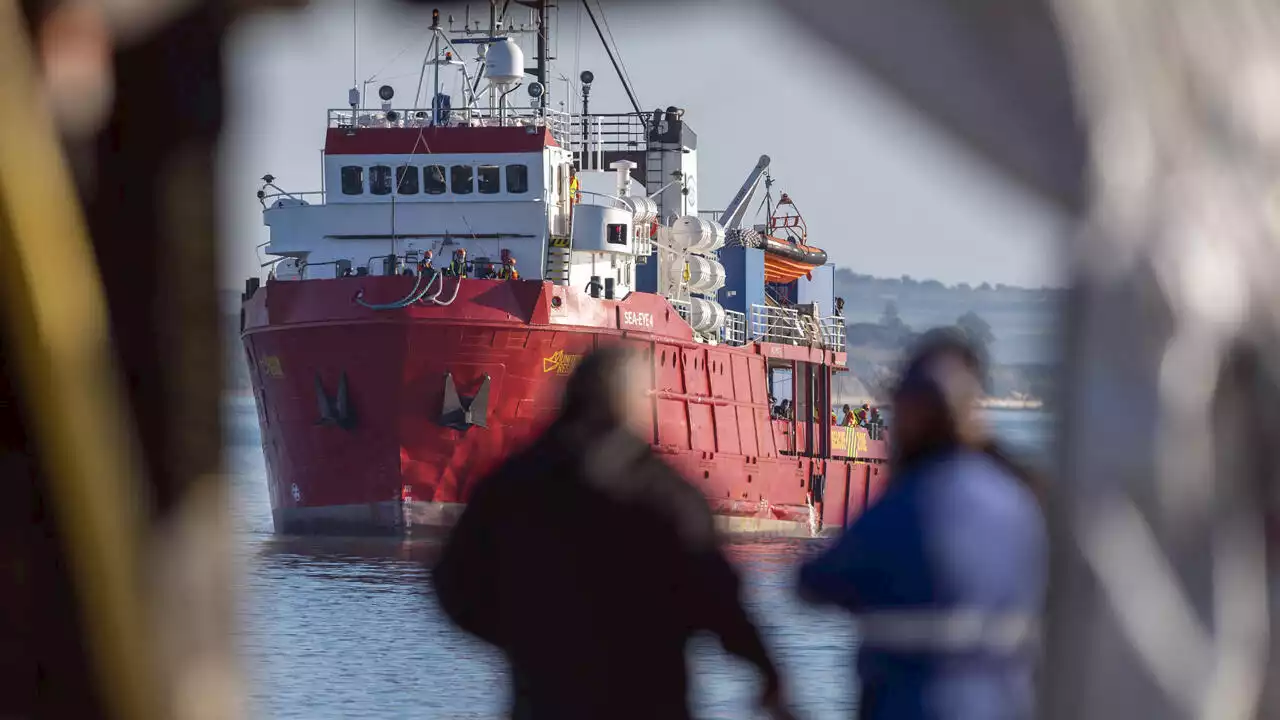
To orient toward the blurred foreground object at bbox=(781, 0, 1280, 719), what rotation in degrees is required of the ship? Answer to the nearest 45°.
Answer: approximately 45° to its left

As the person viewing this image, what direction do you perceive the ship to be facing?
facing the viewer and to the left of the viewer

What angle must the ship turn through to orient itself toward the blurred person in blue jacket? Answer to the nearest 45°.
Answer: approximately 45° to its left

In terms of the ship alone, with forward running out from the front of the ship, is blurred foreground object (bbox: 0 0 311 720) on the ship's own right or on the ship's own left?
on the ship's own left

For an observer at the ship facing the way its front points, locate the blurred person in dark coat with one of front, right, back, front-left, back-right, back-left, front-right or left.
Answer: front-left
